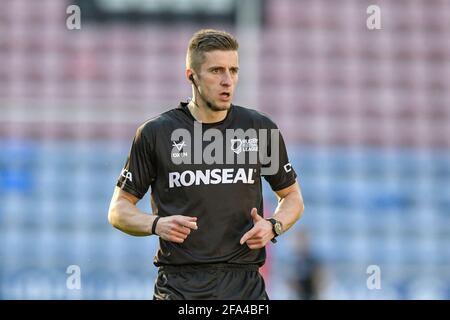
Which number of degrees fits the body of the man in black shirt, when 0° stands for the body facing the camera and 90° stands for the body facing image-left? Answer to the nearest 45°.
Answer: approximately 0°
